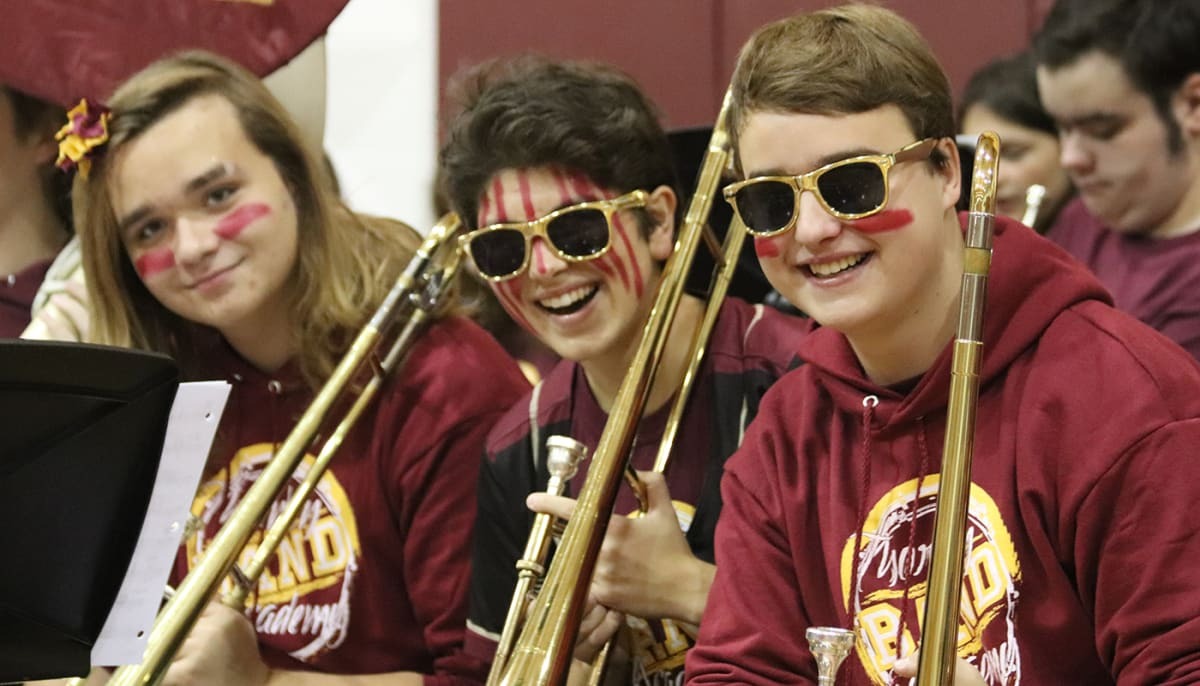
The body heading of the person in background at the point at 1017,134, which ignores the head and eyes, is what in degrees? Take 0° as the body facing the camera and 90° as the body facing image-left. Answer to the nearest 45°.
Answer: approximately 45°

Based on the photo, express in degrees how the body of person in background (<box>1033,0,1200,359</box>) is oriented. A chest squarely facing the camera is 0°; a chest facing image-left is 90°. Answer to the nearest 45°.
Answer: approximately 45°

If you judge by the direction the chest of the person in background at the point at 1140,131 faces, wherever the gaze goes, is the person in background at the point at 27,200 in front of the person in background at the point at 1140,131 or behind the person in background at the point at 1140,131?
in front

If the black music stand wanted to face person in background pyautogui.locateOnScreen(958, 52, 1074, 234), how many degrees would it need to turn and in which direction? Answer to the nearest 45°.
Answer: approximately 45° to its right

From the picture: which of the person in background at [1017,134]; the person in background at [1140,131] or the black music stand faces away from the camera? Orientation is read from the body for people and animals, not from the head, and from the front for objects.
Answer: the black music stand

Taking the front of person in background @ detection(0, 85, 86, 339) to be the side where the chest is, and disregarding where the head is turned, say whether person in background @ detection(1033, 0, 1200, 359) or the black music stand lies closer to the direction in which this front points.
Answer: the black music stand

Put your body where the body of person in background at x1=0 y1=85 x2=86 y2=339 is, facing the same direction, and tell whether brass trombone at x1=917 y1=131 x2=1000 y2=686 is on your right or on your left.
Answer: on your left

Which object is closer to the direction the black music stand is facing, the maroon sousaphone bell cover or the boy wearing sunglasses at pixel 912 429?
the maroon sousaphone bell cover

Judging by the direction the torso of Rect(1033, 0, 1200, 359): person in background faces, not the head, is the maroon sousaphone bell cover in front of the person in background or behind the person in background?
in front

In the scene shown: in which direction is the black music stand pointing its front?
away from the camera

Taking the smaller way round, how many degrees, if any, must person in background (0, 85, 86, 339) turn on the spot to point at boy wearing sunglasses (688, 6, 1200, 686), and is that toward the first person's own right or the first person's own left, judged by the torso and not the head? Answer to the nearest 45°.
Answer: approximately 90° to the first person's own left
